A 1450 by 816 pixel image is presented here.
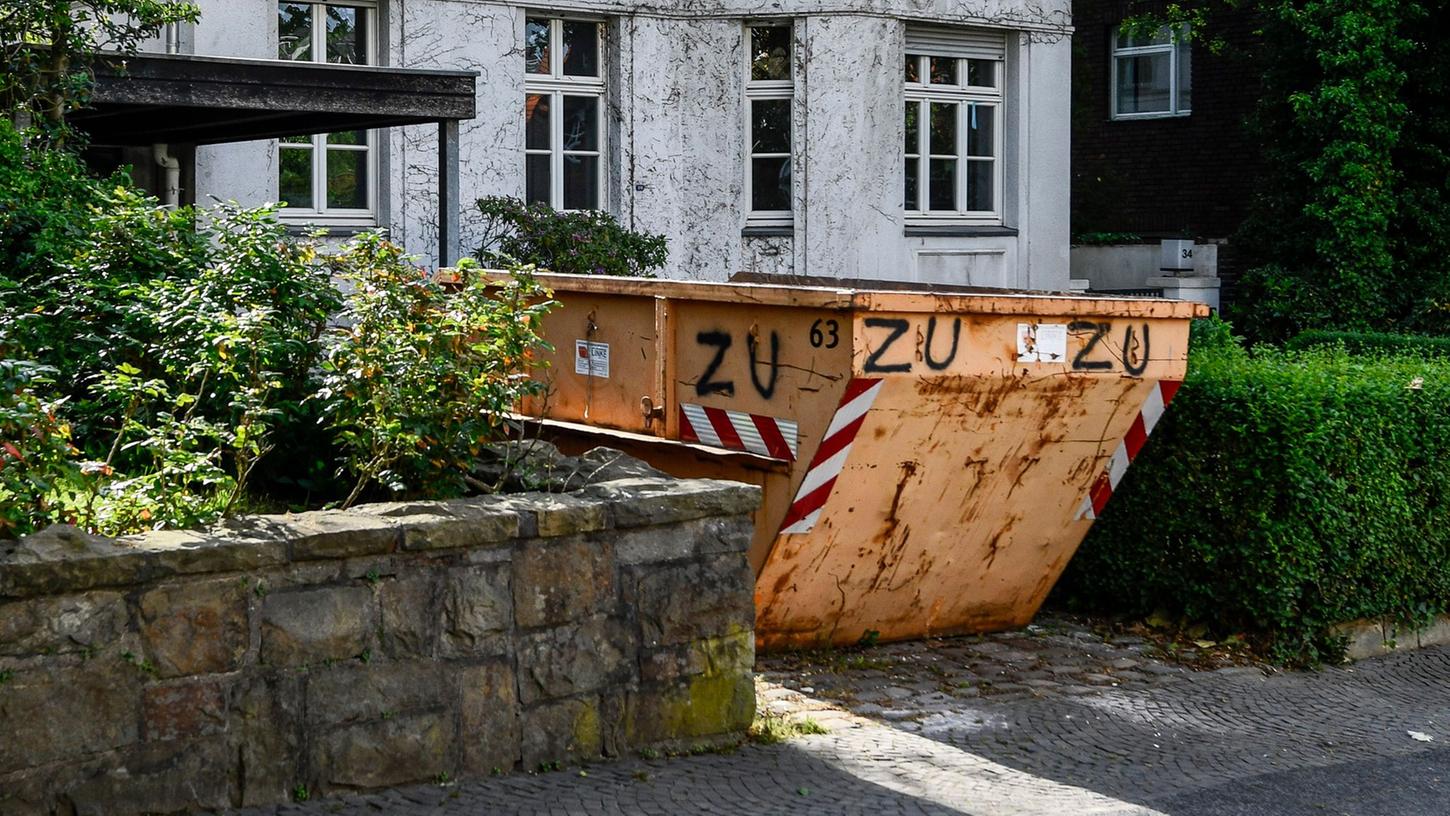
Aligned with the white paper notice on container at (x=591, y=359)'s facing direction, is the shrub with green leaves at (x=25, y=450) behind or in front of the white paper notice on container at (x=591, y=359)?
in front

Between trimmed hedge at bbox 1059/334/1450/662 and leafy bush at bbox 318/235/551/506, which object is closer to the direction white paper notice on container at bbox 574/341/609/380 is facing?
the leafy bush

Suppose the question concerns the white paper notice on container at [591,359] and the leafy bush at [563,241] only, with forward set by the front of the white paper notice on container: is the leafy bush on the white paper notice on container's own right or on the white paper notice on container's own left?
on the white paper notice on container's own right

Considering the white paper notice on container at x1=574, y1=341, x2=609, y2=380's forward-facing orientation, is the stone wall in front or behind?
in front

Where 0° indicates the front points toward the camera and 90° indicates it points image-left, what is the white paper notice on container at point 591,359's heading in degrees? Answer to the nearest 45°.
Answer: approximately 45°

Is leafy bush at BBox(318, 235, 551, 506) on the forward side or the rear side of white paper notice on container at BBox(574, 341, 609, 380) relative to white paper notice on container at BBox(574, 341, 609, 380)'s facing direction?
on the forward side

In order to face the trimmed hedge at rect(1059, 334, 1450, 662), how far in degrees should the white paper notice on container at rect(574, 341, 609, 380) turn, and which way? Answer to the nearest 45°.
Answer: approximately 135° to its left
